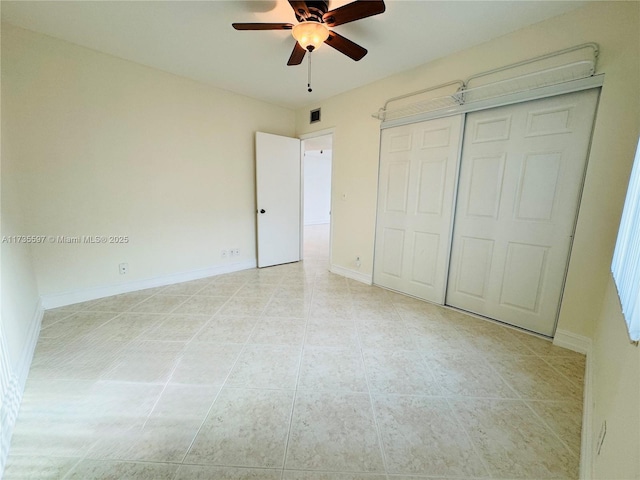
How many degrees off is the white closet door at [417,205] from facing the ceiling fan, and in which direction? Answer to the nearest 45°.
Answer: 0° — it already faces it

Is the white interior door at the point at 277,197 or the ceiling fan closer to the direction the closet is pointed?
the ceiling fan

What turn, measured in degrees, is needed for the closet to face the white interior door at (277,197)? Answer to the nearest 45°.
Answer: approximately 45° to its right

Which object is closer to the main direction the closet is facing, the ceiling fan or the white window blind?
the ceiling fan

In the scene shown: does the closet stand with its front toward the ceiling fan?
yes

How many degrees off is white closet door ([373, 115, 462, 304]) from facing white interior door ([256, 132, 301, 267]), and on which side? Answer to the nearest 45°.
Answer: approximately 45° to its right

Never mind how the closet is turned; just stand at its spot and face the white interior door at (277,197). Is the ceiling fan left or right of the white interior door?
left

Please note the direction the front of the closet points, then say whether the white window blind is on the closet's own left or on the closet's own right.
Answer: on the closet's own left

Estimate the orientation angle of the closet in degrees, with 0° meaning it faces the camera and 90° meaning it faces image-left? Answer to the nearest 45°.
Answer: approximately 45°
